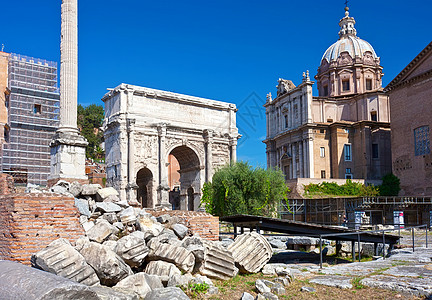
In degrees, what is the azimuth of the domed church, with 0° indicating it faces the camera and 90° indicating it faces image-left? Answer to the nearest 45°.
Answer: approximately 45°

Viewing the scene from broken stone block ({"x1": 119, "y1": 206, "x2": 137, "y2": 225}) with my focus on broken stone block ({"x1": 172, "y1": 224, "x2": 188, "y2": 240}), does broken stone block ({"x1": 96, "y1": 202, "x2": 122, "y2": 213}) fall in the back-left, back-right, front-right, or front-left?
back-left

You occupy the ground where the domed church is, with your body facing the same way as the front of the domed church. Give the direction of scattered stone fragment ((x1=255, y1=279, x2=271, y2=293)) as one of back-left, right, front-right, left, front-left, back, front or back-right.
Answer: front-left

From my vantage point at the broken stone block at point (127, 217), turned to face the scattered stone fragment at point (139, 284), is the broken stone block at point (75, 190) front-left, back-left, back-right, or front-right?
back-right

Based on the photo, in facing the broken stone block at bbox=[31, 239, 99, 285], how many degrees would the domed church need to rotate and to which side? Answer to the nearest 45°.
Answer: approximately 45° to its left

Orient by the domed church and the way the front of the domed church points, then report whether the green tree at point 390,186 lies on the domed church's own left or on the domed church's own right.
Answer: on the domed church's own left

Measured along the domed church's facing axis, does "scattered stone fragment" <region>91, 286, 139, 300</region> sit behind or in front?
in front

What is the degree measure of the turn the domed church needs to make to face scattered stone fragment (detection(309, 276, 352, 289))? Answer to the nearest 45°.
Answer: approximately 45° to its left

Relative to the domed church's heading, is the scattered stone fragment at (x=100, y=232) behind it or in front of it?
in front
